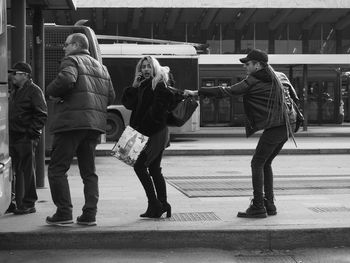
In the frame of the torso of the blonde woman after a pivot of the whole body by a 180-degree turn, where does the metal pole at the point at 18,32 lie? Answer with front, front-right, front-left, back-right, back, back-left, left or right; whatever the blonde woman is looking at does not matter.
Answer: left

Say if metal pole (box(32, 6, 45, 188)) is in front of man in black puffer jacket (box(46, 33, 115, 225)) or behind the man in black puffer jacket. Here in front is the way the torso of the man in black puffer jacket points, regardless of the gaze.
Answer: in front

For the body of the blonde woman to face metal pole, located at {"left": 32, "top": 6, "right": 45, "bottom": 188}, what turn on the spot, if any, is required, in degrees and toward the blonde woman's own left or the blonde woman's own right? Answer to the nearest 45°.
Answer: approximately 90° to the blonde woman's own right

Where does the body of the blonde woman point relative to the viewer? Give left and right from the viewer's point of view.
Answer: facing the viewer and to the left of the viewer

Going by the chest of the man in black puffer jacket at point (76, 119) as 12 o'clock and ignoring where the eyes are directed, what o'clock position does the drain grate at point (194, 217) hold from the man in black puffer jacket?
The drain grate is roughly at 4 o'clock from the man in black puffer jacket.

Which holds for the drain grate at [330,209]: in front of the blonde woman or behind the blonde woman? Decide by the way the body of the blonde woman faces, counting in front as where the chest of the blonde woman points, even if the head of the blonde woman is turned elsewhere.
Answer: behind

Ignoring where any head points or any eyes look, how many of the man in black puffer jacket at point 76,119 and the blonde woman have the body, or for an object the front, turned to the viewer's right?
0

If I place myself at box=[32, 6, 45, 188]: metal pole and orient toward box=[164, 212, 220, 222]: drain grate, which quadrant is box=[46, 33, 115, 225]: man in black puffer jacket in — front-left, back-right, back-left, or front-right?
front-right

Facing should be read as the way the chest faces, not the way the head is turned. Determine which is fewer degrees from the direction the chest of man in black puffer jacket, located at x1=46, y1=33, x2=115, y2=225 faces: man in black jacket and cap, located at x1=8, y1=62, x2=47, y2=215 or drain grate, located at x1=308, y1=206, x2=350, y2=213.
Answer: the man in black jacket and cap
